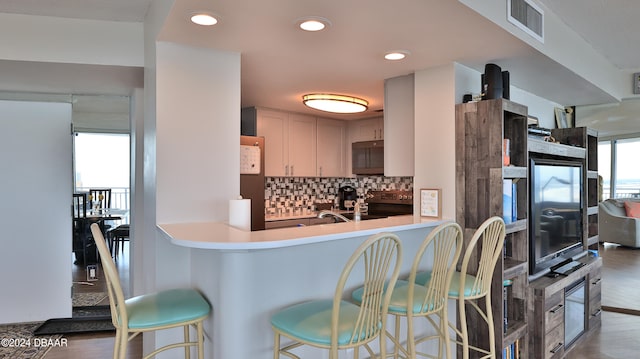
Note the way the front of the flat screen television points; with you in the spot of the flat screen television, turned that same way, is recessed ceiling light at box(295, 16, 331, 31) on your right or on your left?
on your right

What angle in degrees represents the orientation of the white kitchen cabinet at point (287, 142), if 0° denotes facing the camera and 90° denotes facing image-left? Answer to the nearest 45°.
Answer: approximately 315°

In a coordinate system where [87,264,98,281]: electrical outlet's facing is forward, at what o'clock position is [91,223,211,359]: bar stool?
The bar stool is roughly at 12 o'clock from the electrical outlet.

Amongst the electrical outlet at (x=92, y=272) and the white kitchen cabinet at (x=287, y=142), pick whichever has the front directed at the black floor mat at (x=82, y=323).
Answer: the electrical outlet

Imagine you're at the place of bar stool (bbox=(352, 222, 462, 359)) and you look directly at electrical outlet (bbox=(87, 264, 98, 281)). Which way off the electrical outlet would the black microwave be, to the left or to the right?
right
